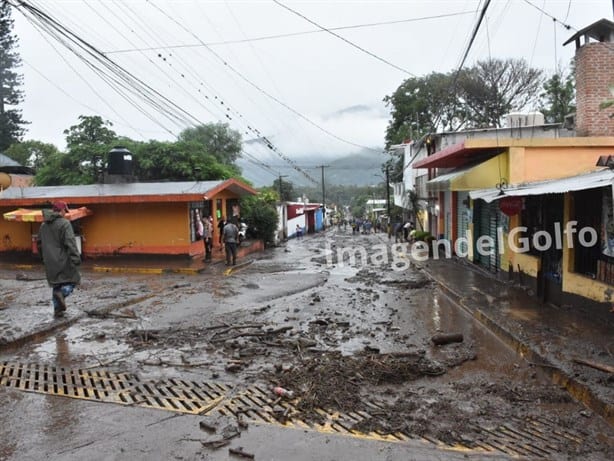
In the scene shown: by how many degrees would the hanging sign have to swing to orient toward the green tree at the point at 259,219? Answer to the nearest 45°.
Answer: approximately 135° to its right

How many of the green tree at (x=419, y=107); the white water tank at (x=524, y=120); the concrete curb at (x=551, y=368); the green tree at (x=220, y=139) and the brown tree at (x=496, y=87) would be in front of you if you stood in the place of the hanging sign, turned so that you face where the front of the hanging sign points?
1

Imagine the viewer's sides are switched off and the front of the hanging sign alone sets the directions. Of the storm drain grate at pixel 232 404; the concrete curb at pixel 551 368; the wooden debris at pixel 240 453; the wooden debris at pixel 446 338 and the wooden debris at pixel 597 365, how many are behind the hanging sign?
0

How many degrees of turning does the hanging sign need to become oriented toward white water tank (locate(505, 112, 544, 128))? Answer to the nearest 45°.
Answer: approximately 180°

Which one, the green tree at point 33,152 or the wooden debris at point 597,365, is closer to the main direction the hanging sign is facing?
the wooden debris

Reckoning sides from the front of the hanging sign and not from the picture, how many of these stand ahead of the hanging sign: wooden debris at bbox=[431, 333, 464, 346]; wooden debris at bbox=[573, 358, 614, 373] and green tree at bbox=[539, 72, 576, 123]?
2

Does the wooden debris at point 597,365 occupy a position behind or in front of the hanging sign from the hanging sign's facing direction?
in front

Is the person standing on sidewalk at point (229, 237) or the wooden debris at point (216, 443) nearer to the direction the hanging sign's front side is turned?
the wooden debris

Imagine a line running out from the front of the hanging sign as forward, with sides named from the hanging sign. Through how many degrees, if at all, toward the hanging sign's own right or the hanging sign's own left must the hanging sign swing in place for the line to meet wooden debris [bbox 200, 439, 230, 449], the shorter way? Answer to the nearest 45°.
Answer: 0° — it already faces it

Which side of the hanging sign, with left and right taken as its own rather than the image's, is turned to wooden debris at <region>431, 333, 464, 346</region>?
front

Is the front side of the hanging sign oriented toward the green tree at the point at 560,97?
no

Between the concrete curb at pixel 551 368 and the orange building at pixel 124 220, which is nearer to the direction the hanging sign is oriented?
the concrete curb

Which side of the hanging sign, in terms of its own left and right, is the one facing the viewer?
front

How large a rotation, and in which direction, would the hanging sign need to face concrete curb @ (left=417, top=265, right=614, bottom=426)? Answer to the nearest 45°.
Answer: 0° — it already faces it

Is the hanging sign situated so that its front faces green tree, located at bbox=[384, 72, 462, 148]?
no

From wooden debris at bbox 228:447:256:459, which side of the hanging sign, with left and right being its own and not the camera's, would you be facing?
front

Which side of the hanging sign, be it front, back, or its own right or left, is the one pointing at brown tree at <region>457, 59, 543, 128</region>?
back
